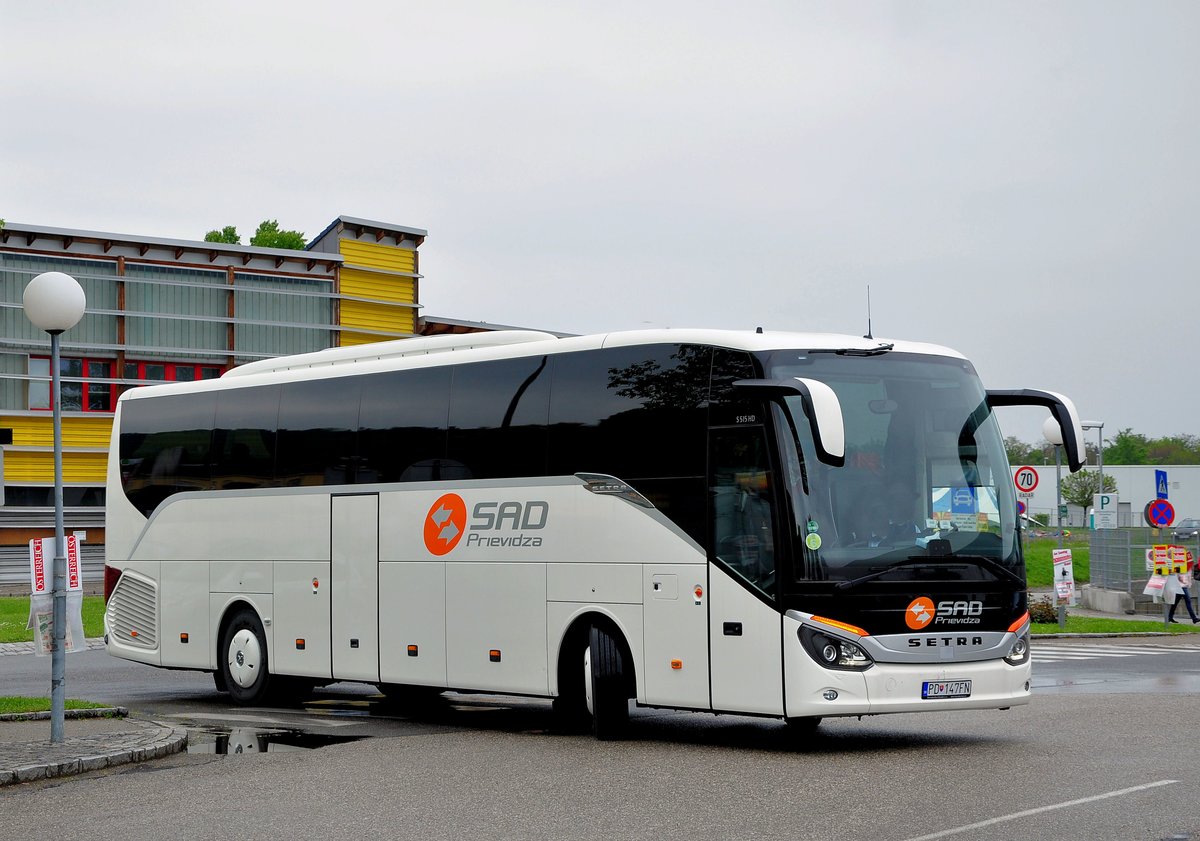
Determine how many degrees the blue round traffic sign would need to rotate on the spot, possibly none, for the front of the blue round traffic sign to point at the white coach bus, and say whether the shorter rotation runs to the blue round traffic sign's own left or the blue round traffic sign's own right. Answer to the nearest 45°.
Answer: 0° — it already faces it

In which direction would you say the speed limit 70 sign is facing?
toward the camera

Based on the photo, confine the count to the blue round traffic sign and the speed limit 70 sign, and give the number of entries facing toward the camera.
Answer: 2

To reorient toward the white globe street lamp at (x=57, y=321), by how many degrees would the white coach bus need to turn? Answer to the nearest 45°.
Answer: approximately 135° to its right

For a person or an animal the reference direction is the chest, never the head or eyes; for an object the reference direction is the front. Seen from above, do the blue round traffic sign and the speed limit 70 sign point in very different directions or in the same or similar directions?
same or similar directions

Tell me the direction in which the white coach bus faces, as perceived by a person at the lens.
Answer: facing the viewer and to the right of the viewer

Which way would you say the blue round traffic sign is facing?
toward the camera

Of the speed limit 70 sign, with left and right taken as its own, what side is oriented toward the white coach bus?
front
